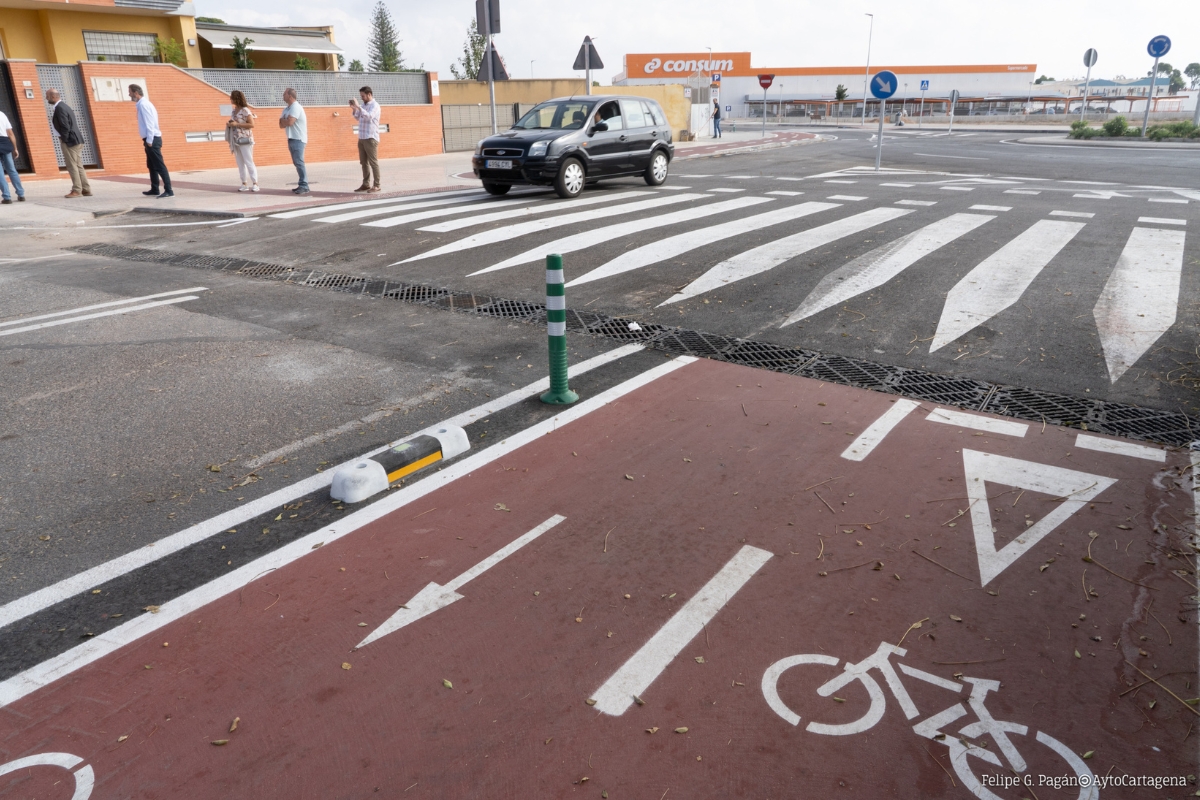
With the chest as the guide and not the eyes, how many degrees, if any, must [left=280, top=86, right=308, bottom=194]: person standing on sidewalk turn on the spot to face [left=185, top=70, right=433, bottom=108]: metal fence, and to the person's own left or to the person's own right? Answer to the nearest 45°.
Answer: approximately 90° to the person's own right

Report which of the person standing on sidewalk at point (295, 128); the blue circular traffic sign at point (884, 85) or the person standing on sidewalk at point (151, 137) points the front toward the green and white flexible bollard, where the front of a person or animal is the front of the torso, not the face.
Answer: the blue circular traffic sign

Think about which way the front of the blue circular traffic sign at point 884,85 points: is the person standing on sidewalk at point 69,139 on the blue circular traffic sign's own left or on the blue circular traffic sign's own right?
on the blue circular traffic sign's own right

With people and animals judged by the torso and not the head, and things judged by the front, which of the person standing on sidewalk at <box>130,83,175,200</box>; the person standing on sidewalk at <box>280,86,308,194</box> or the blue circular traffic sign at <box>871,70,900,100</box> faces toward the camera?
the blue circular traffic sign

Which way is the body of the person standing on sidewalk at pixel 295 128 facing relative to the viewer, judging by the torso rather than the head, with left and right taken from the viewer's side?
facing to the left of the viewer

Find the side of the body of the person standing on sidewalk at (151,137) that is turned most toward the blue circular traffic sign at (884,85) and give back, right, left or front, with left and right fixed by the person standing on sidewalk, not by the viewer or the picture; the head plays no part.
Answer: back

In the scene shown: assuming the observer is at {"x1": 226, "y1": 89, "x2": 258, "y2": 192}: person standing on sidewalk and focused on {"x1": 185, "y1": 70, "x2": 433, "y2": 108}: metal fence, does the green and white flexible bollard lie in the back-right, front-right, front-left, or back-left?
back-right

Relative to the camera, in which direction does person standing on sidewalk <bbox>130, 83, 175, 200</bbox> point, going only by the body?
to the viewer's left

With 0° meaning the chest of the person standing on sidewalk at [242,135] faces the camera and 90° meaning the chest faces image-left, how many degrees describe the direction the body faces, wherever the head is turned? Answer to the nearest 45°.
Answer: approximately 45°

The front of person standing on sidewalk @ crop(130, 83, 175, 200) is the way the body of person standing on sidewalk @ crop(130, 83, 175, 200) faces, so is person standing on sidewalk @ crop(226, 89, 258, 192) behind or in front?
behind

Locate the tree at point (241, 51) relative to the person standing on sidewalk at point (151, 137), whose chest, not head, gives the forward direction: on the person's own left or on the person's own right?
on the person's own right

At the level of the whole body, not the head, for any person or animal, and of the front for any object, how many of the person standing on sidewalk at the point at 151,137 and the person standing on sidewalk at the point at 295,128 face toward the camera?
0

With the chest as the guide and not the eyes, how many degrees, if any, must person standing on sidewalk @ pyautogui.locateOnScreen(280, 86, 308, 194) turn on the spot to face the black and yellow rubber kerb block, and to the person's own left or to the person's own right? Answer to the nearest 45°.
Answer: approximately 90° to the person's own left

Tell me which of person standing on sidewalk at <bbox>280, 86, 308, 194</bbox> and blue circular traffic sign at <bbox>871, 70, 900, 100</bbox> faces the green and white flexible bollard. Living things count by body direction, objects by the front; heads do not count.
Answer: the blue circular traffic sign

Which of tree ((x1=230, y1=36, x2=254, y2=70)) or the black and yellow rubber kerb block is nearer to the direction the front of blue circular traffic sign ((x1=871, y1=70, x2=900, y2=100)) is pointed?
the black and yellow rubber kerb block
